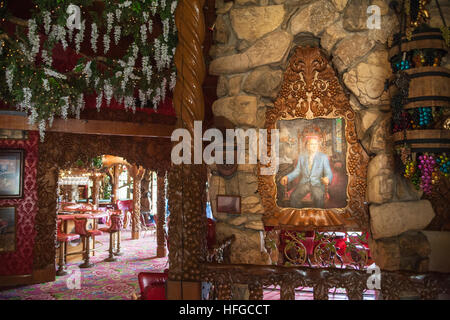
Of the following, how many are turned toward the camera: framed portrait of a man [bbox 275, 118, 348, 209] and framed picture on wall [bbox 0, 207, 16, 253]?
2

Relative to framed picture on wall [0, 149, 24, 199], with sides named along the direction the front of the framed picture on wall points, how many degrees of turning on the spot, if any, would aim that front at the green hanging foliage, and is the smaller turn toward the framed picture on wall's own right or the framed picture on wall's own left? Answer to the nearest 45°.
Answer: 0° — it already faces it

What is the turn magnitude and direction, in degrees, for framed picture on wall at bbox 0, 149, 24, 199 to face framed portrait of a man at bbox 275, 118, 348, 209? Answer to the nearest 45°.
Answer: approximately 45° to its left

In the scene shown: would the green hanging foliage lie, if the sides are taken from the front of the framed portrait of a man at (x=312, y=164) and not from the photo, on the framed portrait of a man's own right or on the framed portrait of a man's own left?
on the framed portrait of a man's own right

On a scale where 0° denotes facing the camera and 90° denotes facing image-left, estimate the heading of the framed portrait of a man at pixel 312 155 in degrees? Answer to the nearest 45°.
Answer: approximately 0°

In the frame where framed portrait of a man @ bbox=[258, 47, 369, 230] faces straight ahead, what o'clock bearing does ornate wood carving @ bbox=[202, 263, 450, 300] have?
The ornate wood carving is roughly at 12 o'clock from the framed portrait of a man.

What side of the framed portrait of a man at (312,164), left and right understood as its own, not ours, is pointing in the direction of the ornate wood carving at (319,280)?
front

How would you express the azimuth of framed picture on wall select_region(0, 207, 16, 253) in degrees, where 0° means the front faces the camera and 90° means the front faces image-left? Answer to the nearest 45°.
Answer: approximately 0°

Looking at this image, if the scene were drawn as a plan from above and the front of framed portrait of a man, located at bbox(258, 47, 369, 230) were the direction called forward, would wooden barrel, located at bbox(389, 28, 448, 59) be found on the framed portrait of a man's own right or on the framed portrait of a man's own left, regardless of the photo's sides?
on the framed portrait of a man's own left

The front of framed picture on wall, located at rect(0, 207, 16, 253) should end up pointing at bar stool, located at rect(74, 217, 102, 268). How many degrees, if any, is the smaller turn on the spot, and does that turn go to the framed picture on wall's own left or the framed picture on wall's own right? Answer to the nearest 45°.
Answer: approximately 135° to the framed picture on wall's own left
